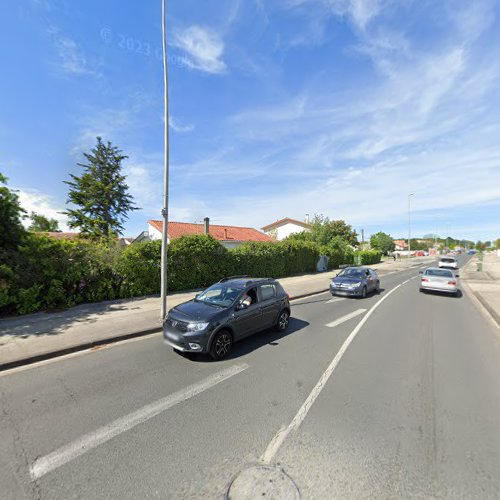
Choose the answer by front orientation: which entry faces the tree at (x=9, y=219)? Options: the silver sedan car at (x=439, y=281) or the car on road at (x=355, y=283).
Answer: the car on road

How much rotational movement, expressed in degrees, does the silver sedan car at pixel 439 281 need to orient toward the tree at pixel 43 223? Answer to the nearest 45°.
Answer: approximately 90° to its left

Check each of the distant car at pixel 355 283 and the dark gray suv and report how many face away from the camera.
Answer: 0

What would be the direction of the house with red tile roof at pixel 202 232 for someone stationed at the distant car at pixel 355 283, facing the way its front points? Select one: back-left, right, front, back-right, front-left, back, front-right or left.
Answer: right

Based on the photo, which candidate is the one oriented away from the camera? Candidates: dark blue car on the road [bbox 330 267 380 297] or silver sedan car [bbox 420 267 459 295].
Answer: the silver sedan car

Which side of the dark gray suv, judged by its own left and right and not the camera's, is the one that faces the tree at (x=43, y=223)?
right

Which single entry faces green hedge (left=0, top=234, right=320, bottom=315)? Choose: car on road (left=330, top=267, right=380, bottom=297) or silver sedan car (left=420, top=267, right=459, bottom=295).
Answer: the car on road

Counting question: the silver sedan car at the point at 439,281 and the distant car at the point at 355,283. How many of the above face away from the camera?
1

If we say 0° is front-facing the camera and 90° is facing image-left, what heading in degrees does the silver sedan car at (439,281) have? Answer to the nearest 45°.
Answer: approximately 180°

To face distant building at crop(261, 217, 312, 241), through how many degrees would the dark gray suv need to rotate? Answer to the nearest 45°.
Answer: approximately 135° to its right

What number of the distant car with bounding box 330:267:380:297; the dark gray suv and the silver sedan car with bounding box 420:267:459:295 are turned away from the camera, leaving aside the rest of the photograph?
1

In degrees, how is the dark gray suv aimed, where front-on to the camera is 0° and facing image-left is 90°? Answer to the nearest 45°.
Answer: approximately 45°

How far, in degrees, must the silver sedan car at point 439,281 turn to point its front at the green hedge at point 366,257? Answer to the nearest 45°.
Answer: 0° — it already faces it

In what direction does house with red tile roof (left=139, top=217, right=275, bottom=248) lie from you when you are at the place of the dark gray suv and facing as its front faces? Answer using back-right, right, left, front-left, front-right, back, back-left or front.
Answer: back-right

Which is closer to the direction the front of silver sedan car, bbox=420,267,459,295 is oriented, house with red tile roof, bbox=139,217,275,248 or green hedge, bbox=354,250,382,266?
the green hedge

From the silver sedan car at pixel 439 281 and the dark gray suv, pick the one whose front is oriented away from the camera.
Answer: the silver sedan car
